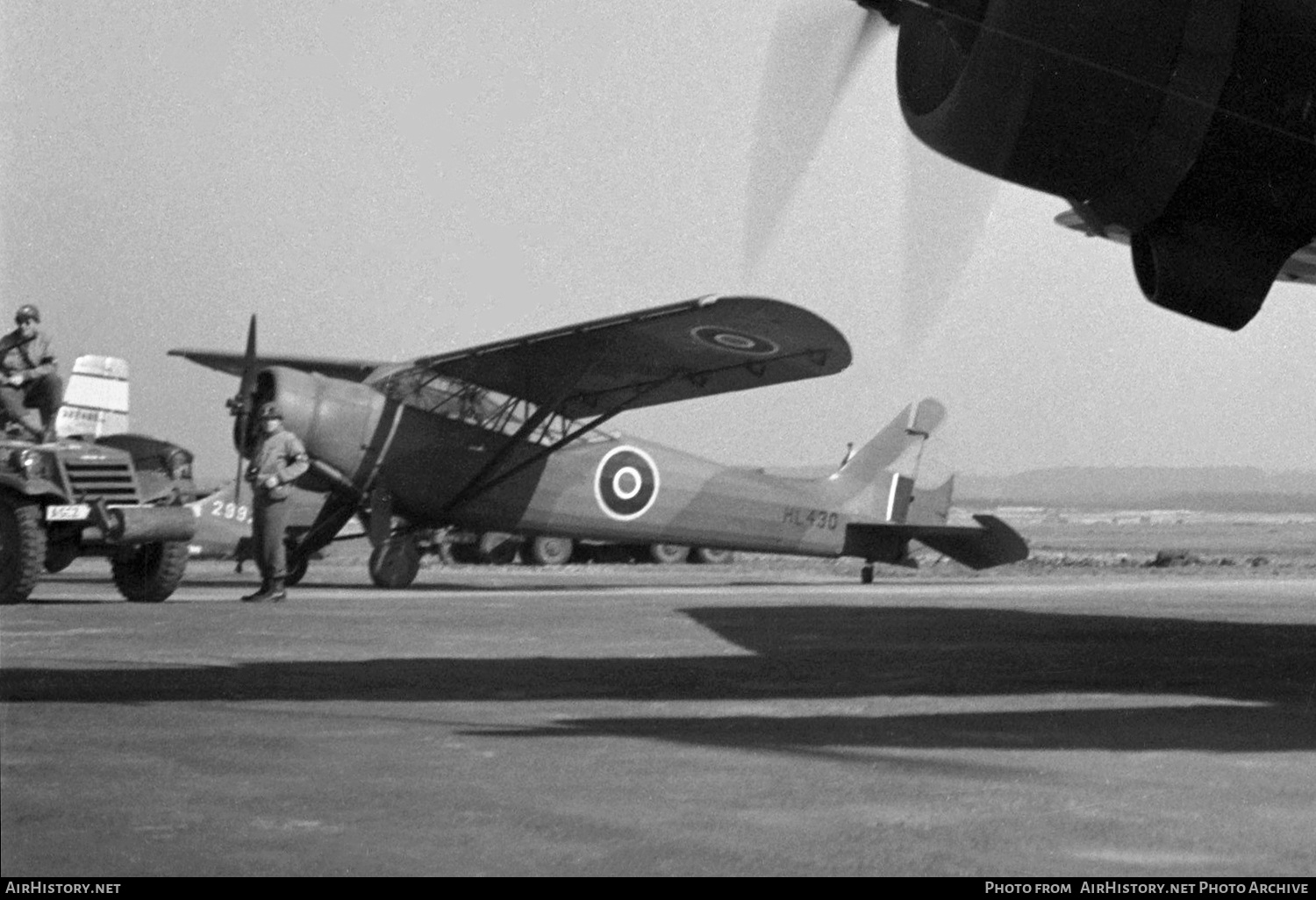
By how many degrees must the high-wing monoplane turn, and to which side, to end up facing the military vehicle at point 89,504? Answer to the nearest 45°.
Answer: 0° — it already faces it

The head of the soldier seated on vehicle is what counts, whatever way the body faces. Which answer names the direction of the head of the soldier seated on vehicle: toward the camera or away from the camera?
toward the camera

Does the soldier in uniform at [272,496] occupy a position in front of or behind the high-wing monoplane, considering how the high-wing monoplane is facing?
in front

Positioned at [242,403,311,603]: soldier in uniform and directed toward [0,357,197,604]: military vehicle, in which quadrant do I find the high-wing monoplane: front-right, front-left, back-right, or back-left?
back-right

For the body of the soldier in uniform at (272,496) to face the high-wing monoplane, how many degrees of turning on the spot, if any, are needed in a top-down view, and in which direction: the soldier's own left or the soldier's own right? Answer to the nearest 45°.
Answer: approximately 180°

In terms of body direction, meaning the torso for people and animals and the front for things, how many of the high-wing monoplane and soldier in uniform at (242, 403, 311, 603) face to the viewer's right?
0

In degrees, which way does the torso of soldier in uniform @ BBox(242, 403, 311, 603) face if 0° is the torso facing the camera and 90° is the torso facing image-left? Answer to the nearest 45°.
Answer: approximately 45°

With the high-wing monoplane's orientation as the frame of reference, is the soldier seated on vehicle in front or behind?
in front

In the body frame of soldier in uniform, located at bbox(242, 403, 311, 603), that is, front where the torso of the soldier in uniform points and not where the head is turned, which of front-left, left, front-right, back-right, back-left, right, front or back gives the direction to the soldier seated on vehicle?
front-right

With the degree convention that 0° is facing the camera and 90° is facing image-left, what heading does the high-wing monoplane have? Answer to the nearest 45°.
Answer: approximately 45°
